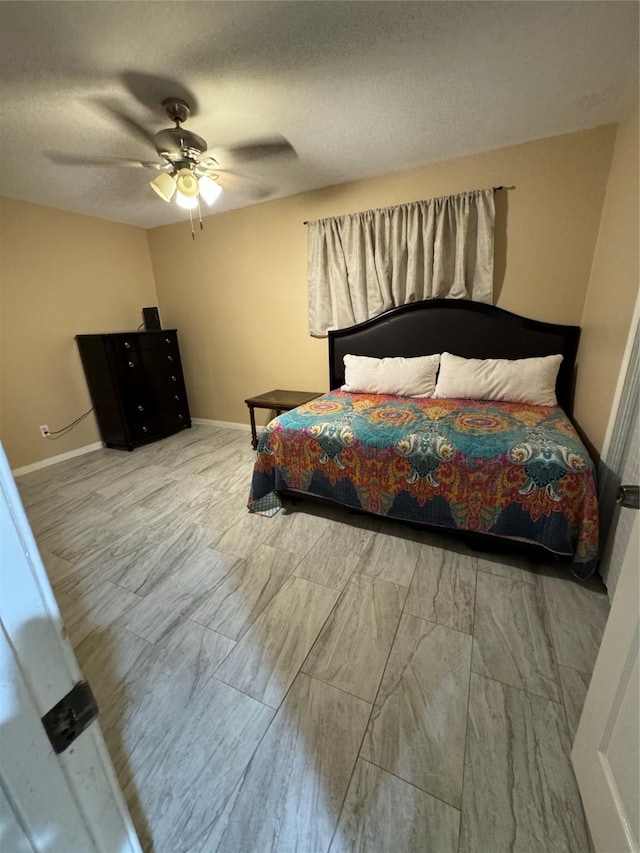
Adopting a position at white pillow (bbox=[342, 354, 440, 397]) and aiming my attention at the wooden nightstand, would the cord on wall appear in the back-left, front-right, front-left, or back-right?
front-left

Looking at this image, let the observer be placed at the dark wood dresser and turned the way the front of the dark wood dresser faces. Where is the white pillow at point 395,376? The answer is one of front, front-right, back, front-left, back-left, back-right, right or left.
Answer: front

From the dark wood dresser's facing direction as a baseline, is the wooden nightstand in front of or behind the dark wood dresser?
in front

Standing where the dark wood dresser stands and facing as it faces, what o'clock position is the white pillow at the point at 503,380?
The white pillow is roughly at 12 o'clock from the dark wood dresser.

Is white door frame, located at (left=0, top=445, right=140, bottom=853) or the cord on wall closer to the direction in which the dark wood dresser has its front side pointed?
the white door frame

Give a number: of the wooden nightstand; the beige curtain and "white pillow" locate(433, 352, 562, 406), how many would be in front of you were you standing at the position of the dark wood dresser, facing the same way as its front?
3

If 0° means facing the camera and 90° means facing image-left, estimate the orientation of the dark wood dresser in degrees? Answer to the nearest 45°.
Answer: approximately 315°

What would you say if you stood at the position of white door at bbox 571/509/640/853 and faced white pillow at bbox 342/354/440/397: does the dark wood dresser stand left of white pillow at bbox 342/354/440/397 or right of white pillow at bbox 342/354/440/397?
left

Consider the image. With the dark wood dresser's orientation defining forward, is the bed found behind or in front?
in front

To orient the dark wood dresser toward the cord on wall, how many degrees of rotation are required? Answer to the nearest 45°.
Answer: approximately 135° to its right

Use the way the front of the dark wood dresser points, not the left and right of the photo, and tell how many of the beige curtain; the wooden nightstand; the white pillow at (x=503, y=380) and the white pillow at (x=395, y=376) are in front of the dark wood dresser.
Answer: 4

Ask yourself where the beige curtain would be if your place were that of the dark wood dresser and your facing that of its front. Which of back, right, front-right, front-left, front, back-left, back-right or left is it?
front

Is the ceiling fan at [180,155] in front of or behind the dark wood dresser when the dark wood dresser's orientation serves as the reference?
in front

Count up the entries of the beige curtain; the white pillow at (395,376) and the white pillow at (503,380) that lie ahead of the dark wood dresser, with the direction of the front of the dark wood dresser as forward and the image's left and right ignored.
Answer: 3
